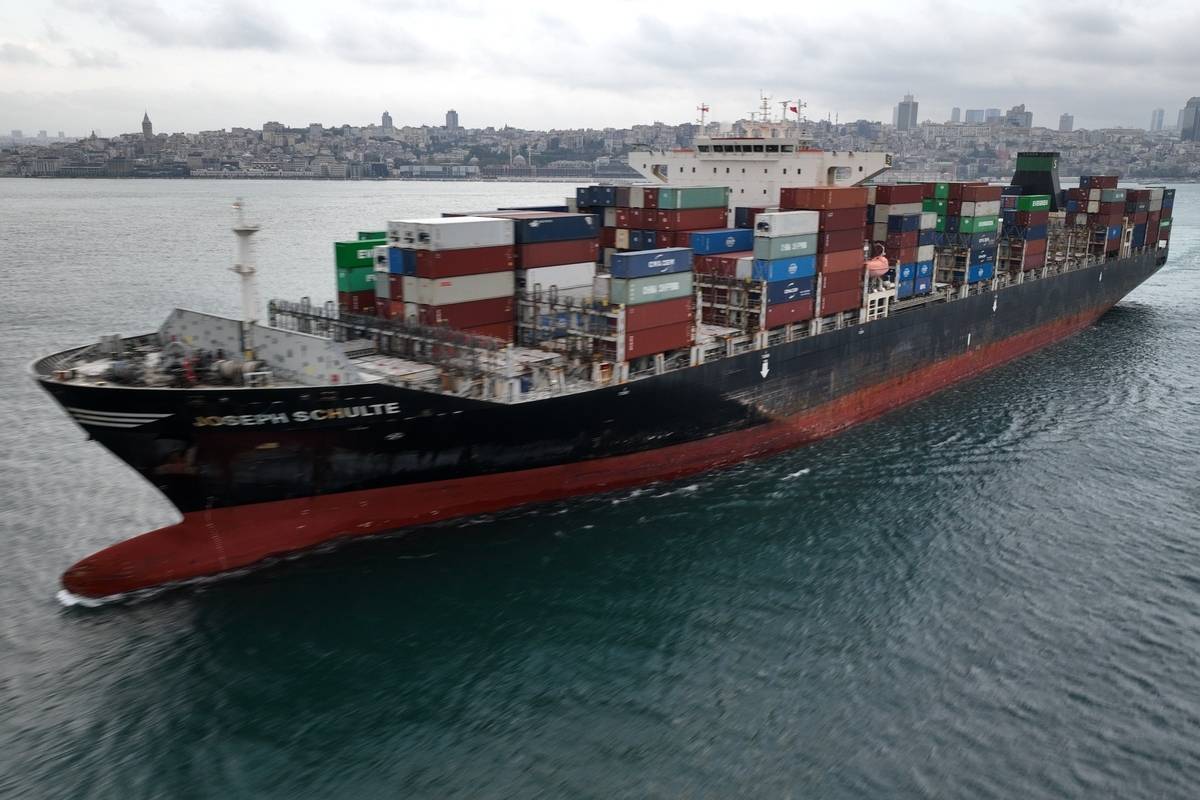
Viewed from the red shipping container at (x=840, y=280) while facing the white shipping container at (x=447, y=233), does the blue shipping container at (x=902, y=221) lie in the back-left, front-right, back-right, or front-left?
back-right

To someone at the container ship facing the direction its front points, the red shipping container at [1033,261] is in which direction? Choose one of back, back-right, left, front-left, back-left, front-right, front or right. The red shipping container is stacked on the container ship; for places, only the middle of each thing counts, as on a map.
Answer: back

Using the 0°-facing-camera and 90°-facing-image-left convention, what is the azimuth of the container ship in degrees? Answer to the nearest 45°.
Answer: approximately 45°
